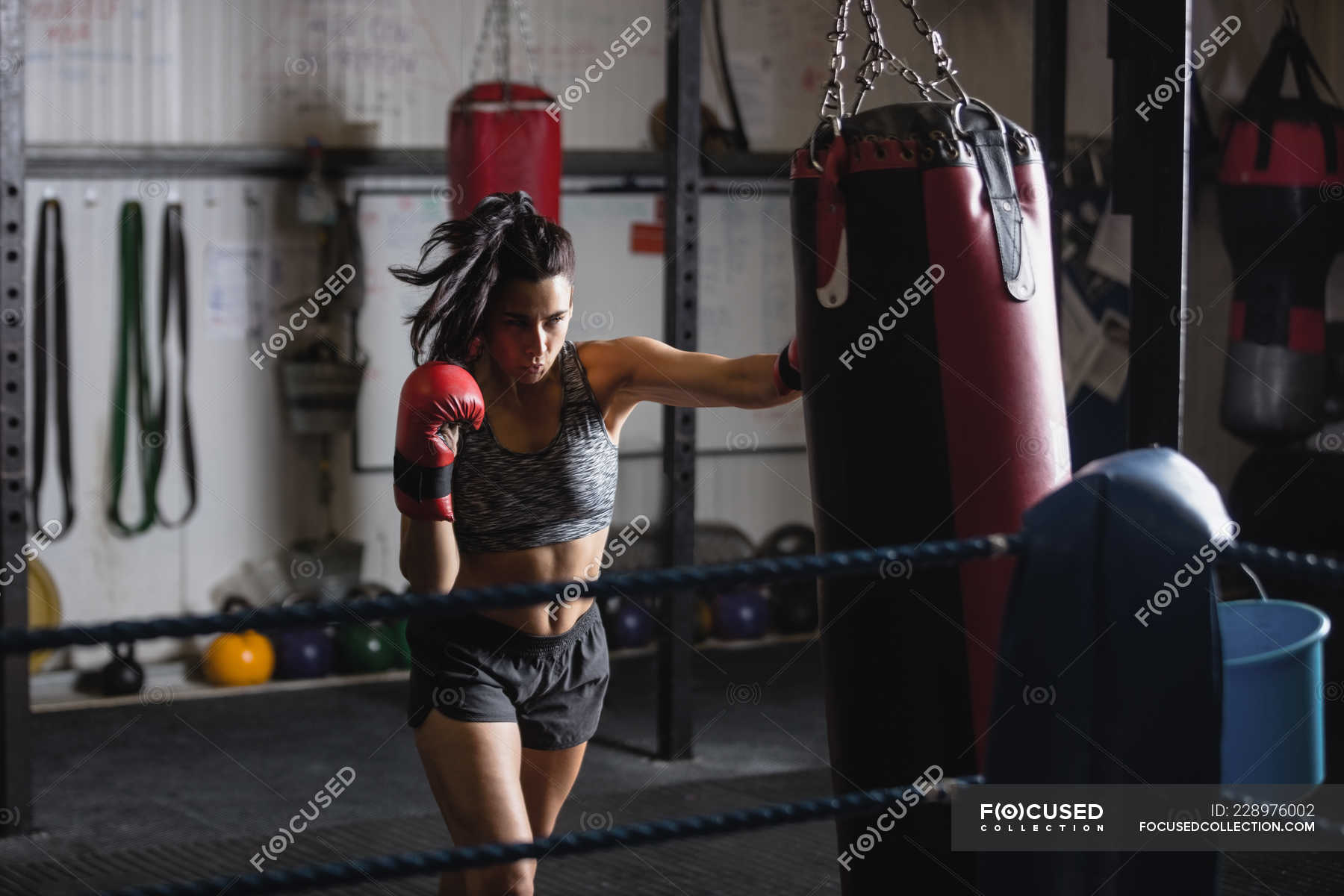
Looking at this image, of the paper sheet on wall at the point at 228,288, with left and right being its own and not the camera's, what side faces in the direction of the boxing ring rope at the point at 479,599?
front

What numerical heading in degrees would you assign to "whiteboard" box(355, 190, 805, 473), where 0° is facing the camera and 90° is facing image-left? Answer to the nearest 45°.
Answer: approximately 0°

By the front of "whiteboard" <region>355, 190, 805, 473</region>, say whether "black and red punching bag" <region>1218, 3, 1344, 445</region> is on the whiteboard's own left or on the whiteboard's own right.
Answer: on the whiteboard's own left

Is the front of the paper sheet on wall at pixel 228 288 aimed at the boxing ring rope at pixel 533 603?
yes

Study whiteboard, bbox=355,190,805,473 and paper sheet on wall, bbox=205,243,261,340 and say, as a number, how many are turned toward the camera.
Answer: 2

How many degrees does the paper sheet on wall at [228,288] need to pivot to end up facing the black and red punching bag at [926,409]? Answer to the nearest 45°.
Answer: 0° — it already faces it

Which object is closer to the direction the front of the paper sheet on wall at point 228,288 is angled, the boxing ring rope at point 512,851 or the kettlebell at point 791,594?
the boxing ring rope

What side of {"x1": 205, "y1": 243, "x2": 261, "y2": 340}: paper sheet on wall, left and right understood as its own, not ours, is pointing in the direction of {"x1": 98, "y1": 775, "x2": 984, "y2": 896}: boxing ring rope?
front

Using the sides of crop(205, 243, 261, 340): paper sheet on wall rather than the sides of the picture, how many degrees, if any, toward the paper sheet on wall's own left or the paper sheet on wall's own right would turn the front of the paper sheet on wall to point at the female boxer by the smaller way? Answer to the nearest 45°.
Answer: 0° — it already faces them

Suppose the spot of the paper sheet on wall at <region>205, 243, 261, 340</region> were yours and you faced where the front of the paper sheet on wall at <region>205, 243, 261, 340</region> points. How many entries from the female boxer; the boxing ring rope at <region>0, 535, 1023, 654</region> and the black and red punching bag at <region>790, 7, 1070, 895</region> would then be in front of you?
3

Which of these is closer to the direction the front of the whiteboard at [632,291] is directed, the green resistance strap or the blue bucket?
the blue bucket
